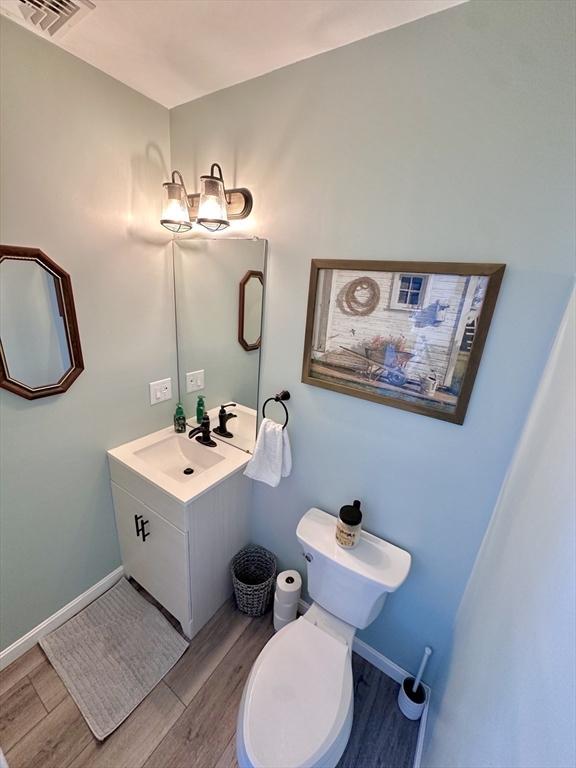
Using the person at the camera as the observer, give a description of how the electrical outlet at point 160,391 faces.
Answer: facing the viewer and to the right of the viewer

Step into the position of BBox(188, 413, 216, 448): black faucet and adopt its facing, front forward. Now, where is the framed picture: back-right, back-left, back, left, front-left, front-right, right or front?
left

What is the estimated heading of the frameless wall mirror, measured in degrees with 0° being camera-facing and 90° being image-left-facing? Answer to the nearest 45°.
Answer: approximately 45°

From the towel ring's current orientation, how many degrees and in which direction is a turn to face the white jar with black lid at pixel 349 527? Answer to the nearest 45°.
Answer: approximately 90° to its left

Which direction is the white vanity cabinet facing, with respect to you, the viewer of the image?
facing the viewer and to the left of the viewer

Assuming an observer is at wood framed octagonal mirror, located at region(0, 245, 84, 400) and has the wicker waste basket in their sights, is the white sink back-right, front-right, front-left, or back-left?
front-left

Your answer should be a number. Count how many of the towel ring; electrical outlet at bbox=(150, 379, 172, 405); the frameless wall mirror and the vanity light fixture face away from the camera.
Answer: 0

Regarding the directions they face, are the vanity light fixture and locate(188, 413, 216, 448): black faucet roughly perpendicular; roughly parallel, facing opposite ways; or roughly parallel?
roughly parallel

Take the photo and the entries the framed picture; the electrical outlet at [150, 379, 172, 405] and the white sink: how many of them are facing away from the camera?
0

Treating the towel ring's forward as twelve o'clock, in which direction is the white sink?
The white sink is roughly at 2 o'clock from the towel ring.

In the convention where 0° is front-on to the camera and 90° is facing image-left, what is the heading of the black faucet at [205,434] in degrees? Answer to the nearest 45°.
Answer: approximately 45°

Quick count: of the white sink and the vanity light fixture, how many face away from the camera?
0

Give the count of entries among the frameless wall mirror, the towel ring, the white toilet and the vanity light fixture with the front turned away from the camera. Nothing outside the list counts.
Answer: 0
